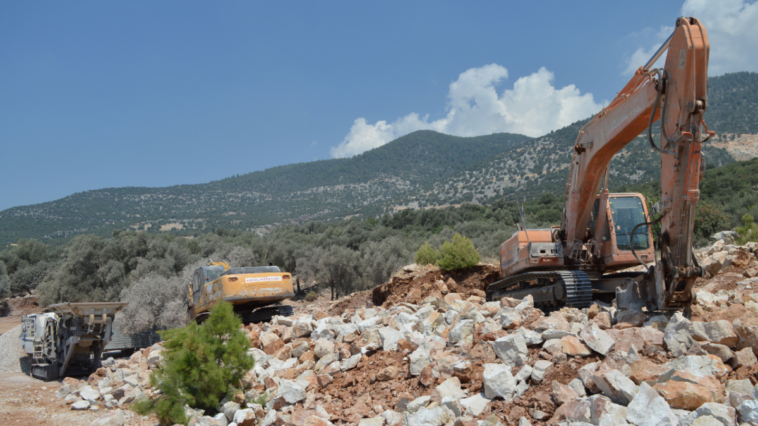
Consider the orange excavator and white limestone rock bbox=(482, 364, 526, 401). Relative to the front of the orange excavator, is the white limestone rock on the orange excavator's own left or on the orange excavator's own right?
on the orange excavator's own right

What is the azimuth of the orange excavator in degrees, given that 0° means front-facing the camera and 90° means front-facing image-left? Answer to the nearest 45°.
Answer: approximately 315°

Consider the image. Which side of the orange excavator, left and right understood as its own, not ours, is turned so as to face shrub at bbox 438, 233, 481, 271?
back

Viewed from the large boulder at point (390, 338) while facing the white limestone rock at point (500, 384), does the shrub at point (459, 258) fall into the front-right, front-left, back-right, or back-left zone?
back-left

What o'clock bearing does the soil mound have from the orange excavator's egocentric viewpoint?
The soil mound is roughly at 6 o'clock from the orange excavator.

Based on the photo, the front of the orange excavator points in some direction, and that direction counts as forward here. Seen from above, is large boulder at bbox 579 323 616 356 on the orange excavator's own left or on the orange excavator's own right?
on the orange excavator's own right

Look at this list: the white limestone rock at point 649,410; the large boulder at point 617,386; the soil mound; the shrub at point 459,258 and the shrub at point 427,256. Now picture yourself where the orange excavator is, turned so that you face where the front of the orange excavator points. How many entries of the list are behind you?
3

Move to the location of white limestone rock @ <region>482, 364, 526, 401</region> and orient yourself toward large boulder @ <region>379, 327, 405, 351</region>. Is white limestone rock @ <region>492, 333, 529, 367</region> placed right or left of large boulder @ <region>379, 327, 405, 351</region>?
right

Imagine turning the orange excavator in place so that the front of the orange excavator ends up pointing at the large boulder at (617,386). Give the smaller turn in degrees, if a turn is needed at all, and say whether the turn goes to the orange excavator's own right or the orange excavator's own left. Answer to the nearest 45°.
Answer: approximately 45° to the orange excavator's own right

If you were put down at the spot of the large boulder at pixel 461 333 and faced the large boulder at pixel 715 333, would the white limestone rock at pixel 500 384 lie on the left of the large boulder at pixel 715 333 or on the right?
right

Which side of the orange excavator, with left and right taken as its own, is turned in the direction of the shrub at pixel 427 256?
back

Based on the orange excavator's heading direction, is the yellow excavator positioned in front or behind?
behind

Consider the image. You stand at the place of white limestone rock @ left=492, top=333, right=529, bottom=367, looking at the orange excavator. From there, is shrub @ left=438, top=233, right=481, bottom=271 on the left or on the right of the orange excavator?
left

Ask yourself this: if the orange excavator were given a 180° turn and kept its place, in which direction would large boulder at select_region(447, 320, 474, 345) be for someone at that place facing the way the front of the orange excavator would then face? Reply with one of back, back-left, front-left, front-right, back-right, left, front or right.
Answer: left
